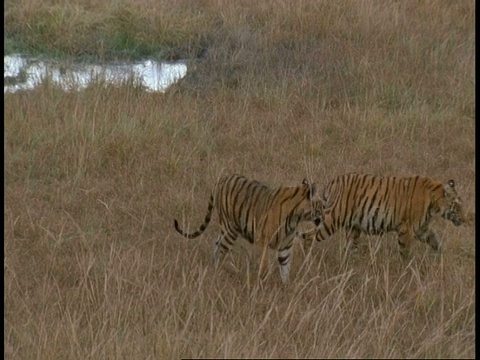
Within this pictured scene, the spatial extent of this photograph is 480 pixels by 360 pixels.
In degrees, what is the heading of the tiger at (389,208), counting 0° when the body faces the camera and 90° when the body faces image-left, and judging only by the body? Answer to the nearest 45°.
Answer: approximately 270°

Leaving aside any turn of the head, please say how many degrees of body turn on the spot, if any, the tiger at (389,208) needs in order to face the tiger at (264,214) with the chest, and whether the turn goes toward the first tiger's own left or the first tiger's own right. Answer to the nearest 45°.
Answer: approximately 135° to the first tiger's own right
